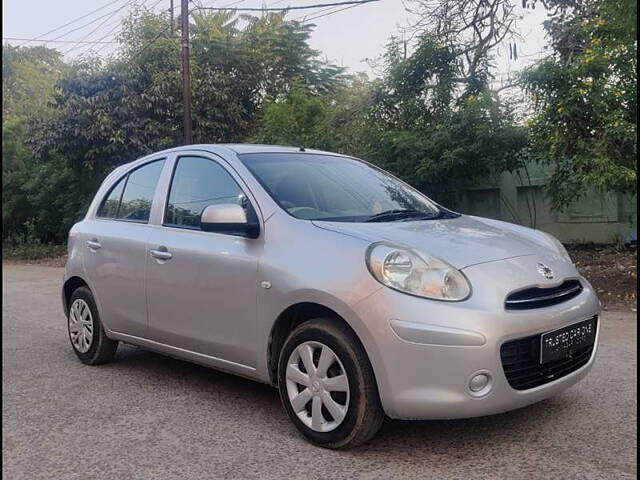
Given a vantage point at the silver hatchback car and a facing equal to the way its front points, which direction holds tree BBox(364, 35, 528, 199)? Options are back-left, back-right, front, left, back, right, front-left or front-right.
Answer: back-left

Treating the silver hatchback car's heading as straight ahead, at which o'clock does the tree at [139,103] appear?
The tree is roughly at 7 o'clock from the silver hatchback car.

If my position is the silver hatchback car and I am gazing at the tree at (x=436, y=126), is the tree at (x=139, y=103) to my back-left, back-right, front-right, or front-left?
front-left

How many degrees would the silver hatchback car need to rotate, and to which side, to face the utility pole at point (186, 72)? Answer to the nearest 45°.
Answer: approximately 135° to its left

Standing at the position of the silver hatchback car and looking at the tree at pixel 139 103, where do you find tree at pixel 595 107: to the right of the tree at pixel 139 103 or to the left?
right

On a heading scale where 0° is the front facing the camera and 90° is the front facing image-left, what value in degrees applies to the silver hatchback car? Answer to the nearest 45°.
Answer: approximately 315°

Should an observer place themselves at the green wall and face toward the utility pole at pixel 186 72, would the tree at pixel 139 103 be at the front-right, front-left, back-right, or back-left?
front-right

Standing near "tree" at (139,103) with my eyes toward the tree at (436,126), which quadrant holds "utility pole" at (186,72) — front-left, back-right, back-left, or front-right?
front-right

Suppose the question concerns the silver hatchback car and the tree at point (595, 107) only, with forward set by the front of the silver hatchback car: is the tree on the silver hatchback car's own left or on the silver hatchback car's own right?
on the silver hatchback car's own left

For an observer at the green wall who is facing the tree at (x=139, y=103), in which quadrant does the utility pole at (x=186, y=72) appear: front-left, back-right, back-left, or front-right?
front-left

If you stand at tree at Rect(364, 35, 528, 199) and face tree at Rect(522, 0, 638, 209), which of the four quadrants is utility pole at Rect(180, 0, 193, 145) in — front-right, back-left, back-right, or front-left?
back-right
